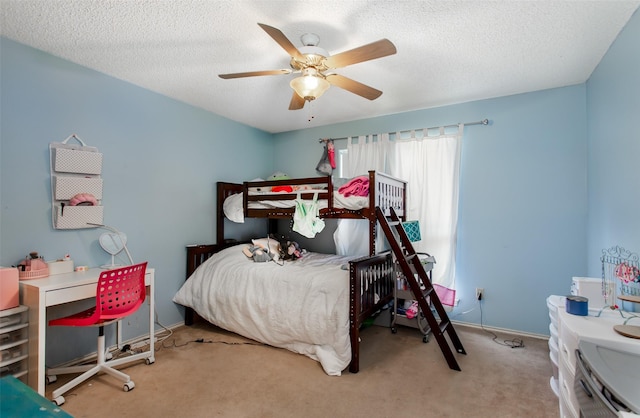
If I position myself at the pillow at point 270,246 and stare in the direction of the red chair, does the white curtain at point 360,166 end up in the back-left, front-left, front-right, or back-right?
back-left

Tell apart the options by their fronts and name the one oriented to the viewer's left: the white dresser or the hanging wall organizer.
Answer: the white dresser

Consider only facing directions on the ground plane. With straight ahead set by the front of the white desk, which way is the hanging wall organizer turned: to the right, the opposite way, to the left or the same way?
the same way

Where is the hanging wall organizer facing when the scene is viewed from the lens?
facing the viewer and to the right of the viewer

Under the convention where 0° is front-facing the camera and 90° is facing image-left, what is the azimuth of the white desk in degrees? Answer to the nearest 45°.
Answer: approximately 315°

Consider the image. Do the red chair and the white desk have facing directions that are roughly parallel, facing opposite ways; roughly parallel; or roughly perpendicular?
roughly parallel, facing opposite ways

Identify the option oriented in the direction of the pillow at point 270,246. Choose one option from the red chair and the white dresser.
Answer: the white dresser

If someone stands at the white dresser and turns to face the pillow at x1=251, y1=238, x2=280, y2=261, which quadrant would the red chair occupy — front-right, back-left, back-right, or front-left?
front-left

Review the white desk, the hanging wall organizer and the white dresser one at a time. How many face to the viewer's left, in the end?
1

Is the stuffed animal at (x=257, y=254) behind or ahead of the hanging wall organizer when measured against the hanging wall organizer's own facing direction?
ahead

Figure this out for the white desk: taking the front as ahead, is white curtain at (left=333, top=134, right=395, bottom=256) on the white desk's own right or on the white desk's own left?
on the white desk's own left

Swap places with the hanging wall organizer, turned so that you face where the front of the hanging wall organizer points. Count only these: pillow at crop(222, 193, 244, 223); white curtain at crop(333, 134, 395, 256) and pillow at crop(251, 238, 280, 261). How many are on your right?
0

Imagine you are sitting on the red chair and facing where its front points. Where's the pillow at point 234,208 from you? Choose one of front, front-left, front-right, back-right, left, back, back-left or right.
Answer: right

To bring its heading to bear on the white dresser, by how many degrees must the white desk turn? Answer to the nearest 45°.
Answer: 0° — it already faces it

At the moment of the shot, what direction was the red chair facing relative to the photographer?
facing away from the viewer and to the left of the viewer

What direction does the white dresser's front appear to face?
to the viewer's left
